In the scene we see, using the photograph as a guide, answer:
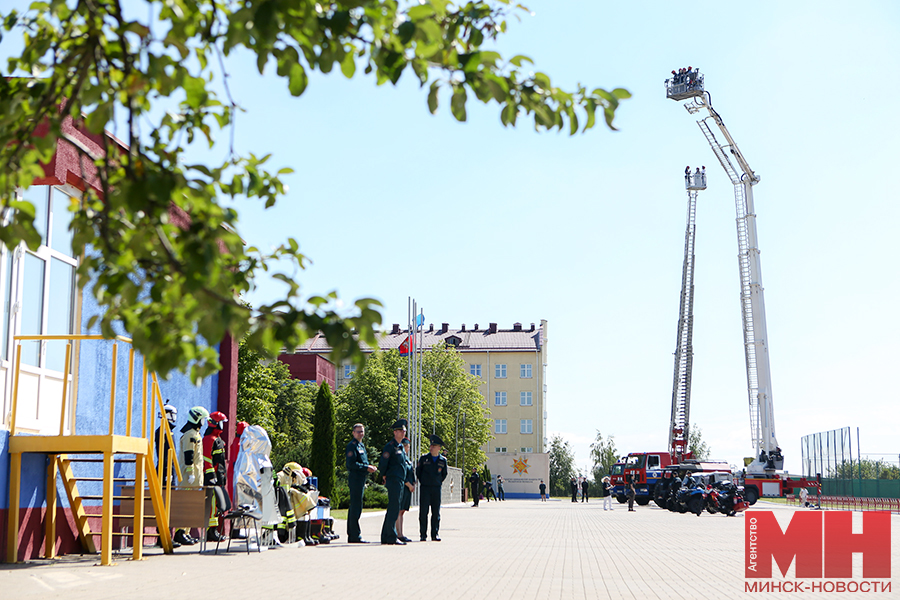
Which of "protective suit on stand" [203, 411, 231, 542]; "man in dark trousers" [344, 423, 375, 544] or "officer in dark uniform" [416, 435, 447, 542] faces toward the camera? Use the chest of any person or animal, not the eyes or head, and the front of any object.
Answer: the officer in dark uniform

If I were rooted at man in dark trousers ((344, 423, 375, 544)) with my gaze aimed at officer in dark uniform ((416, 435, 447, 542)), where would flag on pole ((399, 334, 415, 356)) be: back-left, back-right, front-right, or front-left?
front-left

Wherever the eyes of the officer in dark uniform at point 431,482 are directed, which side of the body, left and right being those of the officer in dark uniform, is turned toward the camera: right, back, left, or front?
front

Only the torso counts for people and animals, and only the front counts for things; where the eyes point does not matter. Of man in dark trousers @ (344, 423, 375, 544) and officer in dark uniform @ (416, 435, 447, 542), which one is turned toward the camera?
the officer in dark uniform

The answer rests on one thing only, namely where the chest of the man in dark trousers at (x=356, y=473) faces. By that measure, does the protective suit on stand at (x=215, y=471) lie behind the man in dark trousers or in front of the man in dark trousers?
behind

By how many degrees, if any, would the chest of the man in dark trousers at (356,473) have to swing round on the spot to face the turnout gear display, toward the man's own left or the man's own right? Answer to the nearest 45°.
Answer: approximately 135° to the man's own right

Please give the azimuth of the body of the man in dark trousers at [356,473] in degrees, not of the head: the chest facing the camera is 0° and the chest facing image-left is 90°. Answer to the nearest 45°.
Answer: approximately 270°
